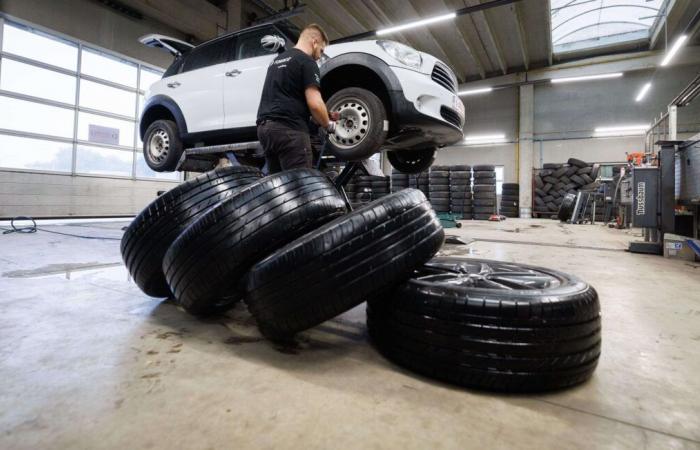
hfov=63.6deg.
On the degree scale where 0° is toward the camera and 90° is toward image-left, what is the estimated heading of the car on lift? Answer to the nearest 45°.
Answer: approximately 315°

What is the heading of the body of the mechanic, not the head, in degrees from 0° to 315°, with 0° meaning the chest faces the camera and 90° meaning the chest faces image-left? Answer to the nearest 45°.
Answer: approximately 225°

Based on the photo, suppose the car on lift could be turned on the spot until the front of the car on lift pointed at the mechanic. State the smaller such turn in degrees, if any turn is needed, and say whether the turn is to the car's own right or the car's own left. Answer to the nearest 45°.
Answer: approximately 45° to the car's own right

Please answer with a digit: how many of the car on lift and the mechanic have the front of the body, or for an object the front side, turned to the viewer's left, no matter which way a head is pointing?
0

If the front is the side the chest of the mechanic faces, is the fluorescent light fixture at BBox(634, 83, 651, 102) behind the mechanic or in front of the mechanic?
in front

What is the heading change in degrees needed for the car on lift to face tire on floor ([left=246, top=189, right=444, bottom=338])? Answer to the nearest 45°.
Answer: approximately 45° to its right

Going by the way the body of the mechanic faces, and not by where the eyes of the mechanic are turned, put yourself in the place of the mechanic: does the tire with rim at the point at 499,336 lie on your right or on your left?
on your right

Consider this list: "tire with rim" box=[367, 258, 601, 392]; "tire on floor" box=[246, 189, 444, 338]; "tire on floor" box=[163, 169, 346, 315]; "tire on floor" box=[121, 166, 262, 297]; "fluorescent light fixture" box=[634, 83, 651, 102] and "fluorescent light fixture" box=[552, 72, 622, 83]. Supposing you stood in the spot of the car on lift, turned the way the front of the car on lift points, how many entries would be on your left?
2

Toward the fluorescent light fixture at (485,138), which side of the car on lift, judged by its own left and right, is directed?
left

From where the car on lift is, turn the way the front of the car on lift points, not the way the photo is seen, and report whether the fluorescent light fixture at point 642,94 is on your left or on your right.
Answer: on your left

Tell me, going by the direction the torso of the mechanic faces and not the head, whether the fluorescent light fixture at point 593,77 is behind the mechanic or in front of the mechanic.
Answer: in front
